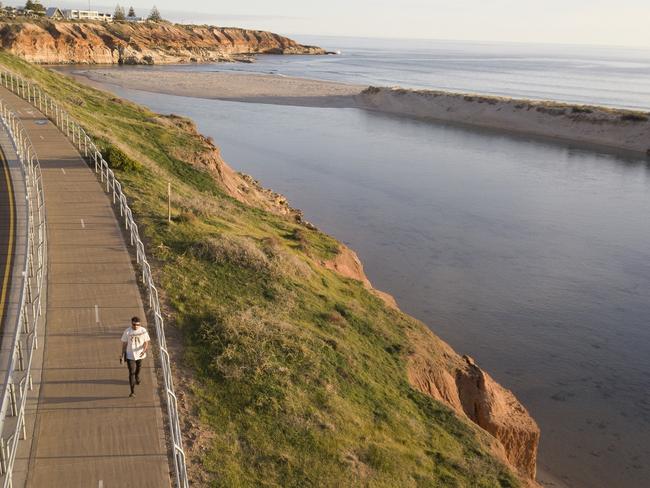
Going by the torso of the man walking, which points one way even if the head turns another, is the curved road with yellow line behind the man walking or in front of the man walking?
behind

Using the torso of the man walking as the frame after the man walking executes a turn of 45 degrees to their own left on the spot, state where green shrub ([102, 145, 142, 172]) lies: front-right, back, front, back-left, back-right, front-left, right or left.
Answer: back-left

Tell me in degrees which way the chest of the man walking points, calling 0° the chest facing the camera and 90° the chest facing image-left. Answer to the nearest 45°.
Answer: approximately 0°
